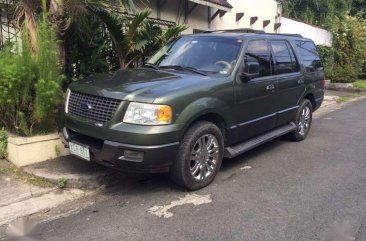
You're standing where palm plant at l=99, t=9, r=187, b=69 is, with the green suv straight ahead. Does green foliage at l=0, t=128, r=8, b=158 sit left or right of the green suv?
right

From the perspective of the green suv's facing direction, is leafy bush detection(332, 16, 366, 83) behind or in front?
behind

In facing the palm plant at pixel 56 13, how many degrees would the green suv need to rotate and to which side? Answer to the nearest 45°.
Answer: approximately 90° to its right

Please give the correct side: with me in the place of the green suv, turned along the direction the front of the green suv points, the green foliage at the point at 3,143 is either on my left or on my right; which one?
on my right

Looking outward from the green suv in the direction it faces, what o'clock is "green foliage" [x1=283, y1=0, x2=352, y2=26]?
The green foliage is roughly at 5 o'clock from the green suv.

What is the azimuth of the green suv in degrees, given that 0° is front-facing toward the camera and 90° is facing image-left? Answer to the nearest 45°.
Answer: approximately 45°

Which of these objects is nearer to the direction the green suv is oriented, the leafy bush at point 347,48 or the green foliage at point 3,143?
the green foliage

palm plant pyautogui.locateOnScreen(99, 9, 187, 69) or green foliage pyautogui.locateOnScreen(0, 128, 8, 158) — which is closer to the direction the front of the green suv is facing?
the green foliage

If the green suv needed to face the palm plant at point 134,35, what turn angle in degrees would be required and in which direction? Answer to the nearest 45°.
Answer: approximately 135° to its right
